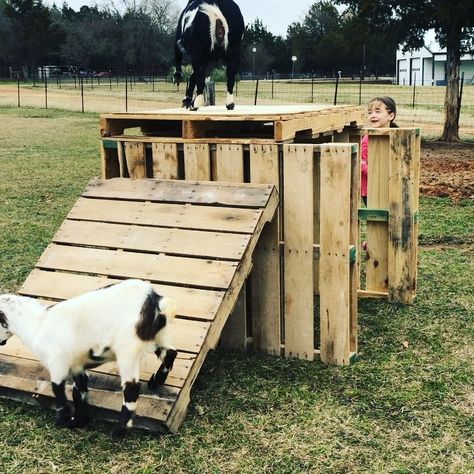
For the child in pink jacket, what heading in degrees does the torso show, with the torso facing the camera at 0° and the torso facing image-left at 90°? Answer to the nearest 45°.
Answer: approximately 45°
